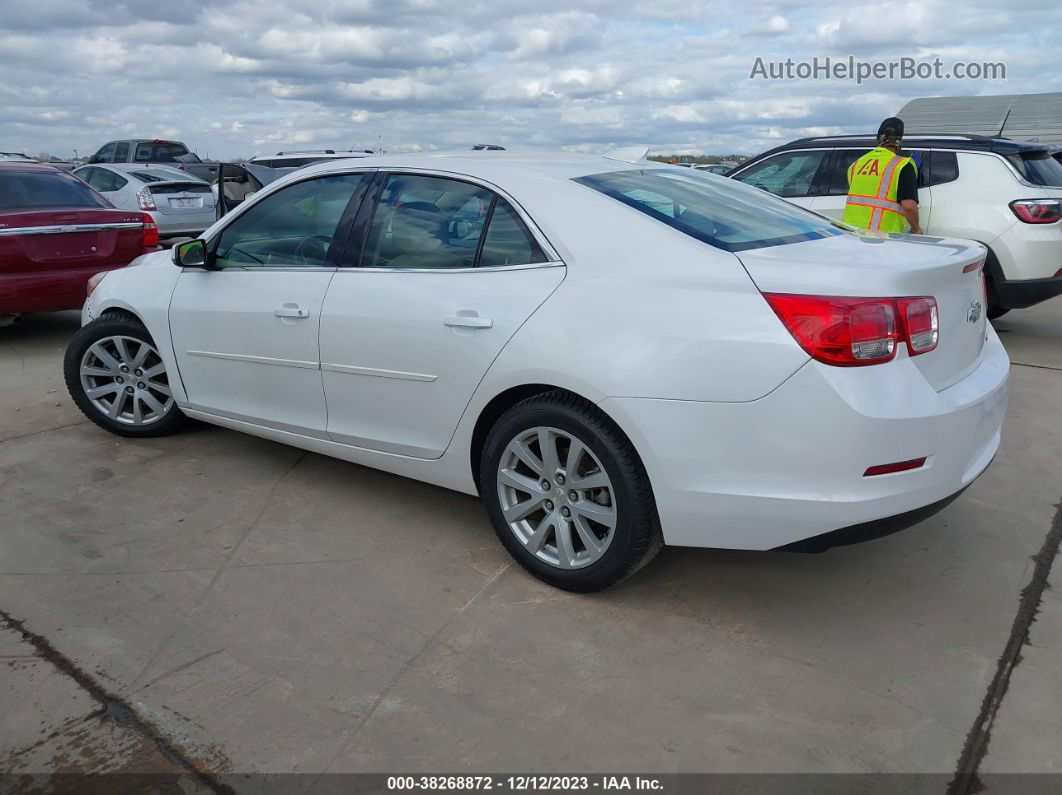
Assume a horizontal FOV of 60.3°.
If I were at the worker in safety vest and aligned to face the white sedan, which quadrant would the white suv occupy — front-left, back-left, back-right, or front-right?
back-right

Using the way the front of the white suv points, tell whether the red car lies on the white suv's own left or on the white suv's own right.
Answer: on the white suv's own left

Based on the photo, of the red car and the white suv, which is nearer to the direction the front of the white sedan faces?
the red car

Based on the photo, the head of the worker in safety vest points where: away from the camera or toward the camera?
away from the camera

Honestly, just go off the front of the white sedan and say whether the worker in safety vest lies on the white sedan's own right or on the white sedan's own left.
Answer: on the white sedan's own right

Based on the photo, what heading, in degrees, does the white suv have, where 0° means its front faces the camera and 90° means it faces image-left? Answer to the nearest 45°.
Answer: approximately 135°

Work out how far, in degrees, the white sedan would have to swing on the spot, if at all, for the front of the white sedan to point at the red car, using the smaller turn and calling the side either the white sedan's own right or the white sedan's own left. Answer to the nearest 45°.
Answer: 0° — it already faces it

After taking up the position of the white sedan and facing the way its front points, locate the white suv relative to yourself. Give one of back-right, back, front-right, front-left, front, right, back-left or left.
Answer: right

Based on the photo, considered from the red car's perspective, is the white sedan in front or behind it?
behind

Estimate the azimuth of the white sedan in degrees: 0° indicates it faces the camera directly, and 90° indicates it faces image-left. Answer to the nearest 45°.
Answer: approximately 135°
